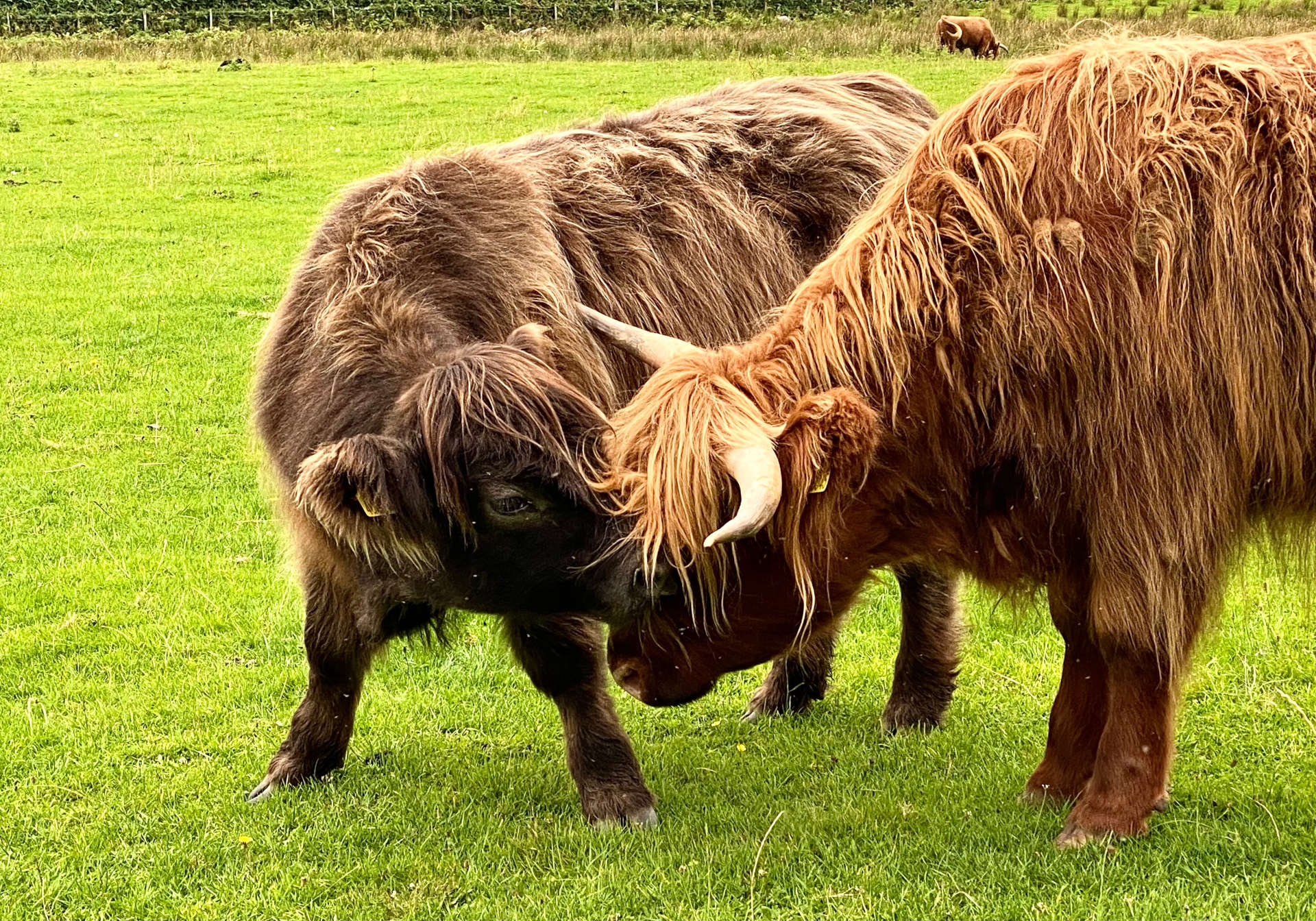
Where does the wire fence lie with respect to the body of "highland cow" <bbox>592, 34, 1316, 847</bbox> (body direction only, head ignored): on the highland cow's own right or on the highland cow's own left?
on the highland cow's own right

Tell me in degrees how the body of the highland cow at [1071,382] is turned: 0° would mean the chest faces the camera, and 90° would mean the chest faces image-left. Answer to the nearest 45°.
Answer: approximately 90°

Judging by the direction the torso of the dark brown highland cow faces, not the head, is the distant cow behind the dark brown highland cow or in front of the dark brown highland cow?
behind

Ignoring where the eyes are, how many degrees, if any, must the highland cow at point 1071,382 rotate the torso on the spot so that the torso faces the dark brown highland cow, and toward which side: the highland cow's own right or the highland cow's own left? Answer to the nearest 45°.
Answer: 0° — it already faces it

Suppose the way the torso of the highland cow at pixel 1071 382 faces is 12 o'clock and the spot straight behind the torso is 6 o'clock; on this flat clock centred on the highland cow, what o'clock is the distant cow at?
The distant cow is roughly at 3 o'clock from the highland cow.

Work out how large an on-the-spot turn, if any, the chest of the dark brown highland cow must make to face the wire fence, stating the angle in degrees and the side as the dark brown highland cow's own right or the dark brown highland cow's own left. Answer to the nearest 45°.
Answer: approximately 135° to the dark brown highland cow's own right

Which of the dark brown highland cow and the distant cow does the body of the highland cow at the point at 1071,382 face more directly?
the dark brown highland cow

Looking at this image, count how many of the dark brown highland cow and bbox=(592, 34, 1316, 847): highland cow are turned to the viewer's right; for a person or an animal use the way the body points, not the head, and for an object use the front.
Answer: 0
